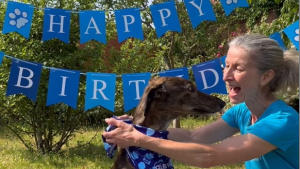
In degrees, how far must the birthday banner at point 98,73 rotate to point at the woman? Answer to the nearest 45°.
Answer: approximately 45° to its left

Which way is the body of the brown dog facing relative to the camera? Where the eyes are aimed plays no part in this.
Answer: to the viewer's right

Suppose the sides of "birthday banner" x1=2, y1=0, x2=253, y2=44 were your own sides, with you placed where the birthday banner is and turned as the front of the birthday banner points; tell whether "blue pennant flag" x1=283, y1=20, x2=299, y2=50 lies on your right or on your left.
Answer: on your left

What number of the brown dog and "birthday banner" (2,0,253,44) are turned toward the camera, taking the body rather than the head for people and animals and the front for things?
1

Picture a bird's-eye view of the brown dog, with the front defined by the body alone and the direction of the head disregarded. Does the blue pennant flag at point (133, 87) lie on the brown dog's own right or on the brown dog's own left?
on the brown dog's own left

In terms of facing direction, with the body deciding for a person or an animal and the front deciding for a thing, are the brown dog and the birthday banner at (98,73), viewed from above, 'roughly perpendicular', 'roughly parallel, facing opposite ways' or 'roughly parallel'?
roughly perpendicular

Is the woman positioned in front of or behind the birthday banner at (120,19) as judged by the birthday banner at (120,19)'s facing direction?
in front

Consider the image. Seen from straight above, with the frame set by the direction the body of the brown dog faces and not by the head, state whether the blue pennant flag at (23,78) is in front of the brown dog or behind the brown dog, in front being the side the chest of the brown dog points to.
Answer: behind

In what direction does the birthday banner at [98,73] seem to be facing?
toward the camera

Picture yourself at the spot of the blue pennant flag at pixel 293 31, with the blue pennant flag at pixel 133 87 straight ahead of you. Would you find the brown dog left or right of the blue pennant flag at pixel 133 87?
left

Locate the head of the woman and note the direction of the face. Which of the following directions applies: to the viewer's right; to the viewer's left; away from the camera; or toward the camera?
to the viewer's left

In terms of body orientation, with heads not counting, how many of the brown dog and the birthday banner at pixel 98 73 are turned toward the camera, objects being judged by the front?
1
